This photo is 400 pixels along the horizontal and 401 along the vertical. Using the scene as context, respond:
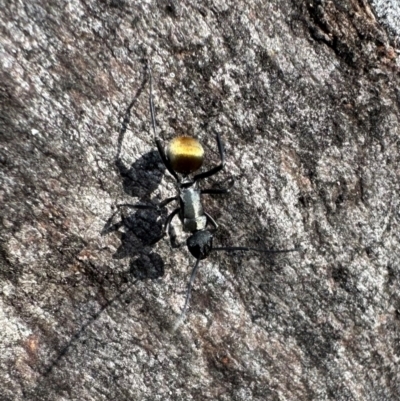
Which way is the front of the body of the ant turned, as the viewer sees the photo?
toward the camera
